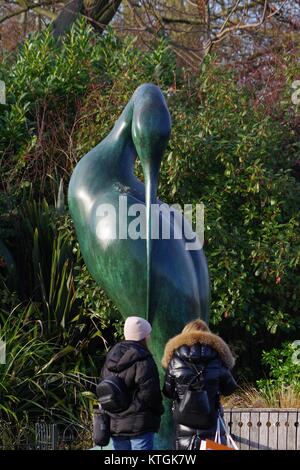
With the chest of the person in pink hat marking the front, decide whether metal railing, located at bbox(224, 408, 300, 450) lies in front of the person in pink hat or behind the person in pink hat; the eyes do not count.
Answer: in front

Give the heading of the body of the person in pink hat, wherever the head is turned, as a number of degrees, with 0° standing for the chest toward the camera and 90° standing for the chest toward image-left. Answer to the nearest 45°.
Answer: approximately 225°

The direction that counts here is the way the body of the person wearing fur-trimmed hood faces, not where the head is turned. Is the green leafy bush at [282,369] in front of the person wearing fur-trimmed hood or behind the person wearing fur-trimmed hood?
in front

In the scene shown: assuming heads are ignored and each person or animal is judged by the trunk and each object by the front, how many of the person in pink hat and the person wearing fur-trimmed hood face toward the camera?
0

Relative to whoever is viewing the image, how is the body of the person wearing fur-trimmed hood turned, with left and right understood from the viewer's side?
facing away from the viewer
